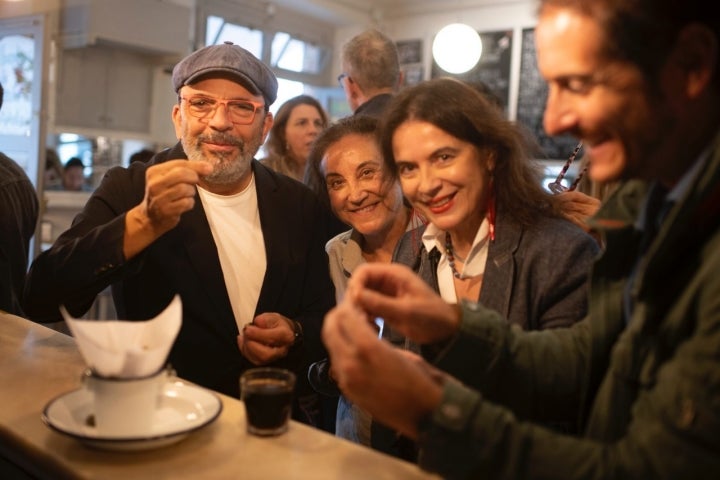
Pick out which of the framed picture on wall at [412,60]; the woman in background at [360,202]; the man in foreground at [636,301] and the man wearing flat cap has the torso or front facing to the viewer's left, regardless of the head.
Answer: the man in foreground

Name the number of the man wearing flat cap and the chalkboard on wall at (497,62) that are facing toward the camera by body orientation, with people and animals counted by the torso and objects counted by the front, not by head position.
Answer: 2

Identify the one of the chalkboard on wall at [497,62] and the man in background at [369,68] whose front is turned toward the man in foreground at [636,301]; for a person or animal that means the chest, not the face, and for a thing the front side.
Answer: the chalkboard on wall

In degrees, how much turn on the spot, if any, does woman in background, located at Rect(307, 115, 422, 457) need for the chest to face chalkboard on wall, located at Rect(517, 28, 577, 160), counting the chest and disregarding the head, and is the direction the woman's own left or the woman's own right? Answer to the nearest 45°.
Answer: approximately 180°

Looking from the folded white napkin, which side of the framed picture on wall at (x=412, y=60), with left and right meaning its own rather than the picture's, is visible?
front

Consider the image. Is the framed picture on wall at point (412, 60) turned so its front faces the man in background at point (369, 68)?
yes

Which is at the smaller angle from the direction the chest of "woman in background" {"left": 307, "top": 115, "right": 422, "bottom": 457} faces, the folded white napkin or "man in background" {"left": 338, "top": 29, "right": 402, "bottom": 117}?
the folded white napkin

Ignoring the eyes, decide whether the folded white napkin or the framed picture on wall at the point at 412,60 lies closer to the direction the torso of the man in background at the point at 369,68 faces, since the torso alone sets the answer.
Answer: the framed picture on wall

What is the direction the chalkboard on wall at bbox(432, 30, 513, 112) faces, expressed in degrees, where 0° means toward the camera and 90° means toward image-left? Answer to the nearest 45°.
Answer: approximately 0°

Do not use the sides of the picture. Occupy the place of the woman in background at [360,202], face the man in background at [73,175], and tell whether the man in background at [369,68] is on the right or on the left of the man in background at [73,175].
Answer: right

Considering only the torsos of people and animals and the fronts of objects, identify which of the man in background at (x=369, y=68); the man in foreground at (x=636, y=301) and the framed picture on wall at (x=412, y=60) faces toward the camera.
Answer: the framed picture on wall

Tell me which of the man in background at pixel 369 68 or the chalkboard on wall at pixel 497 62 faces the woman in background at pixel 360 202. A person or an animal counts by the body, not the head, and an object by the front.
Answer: the chalkboard on wall
